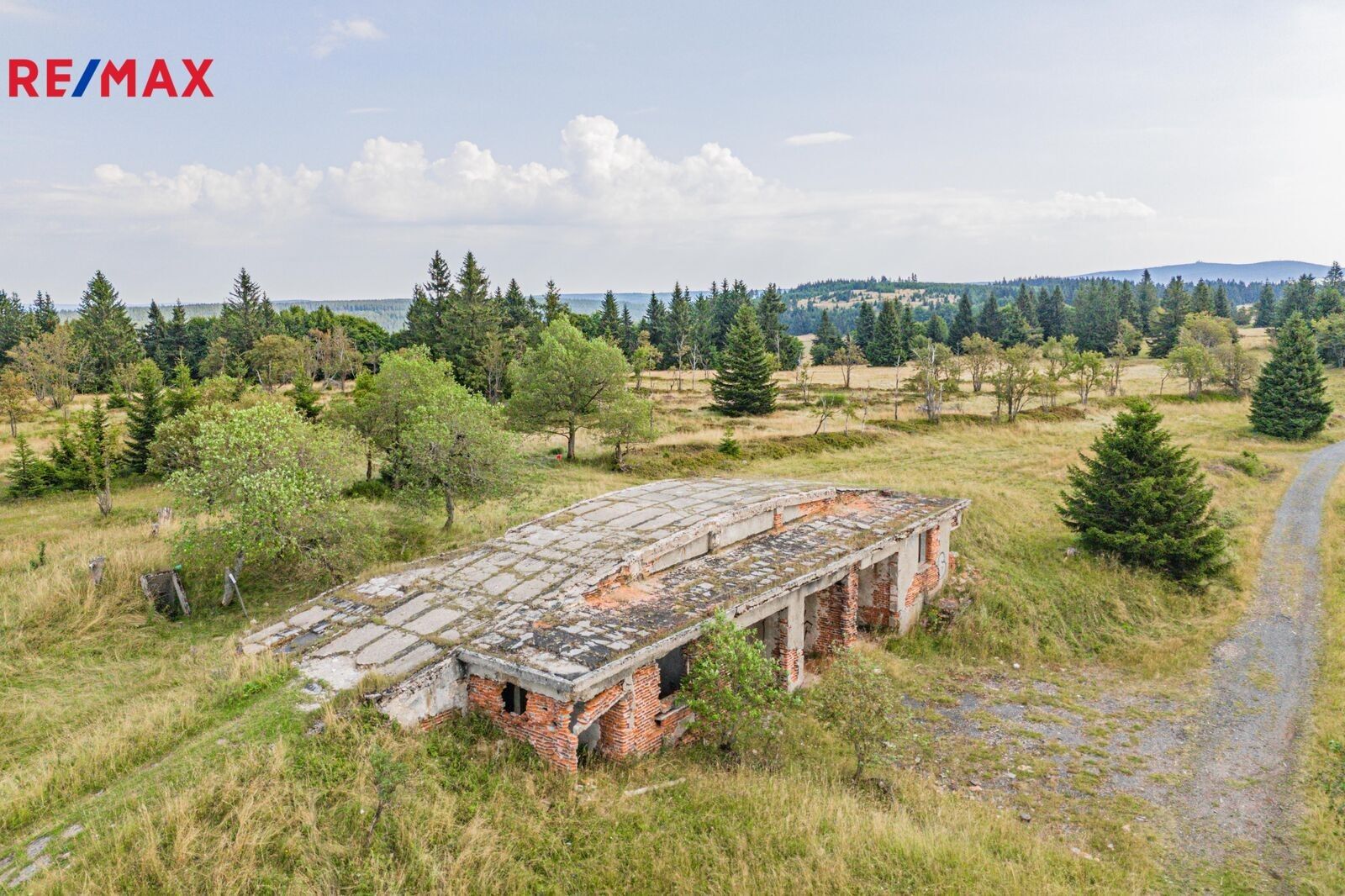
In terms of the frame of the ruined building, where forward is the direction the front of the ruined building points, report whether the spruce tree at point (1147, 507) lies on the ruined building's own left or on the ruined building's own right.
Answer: on the ruined building's own left

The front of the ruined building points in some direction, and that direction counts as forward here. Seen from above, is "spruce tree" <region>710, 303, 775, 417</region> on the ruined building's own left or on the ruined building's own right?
on the ruined building's own left

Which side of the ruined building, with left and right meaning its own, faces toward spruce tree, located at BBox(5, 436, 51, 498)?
back

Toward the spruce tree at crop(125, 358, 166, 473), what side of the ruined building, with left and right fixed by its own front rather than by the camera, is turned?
back

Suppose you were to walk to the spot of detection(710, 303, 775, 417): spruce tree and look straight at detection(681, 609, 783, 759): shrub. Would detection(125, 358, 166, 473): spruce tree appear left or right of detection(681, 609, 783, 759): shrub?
right

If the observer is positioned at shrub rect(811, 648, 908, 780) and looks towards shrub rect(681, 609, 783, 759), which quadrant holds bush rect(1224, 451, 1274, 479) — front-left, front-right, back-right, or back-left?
back-right

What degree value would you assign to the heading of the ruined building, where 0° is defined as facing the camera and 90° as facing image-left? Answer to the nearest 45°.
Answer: approximately 315°

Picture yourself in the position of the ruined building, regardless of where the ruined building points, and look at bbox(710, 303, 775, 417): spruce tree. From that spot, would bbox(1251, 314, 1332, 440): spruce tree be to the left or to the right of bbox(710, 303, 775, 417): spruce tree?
right

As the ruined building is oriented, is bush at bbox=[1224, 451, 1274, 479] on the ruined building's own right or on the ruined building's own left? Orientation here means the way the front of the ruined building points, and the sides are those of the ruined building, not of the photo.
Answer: on the ruined building's own left

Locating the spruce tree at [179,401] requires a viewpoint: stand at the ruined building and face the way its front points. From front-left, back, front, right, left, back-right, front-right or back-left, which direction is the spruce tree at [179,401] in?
back
